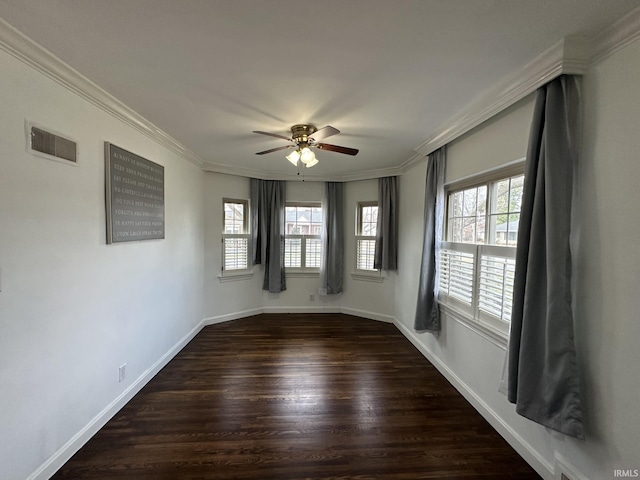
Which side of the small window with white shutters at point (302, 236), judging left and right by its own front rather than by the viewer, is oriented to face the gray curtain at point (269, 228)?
right

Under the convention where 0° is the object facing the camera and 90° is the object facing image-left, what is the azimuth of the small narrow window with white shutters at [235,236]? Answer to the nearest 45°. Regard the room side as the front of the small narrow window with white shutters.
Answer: approximately 315°

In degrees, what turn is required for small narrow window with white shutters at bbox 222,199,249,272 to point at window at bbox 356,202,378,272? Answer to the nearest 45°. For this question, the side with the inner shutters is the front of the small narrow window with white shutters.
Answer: approximately 45° to its left

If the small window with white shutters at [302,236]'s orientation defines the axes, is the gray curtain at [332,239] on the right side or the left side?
on its left

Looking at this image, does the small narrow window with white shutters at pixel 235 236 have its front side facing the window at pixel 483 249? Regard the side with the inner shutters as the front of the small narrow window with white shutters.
yes

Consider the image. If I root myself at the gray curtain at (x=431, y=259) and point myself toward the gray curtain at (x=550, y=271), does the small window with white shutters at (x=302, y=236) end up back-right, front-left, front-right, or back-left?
back-right

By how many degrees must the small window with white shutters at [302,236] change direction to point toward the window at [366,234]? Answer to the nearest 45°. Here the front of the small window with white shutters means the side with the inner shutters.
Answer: approximately 90° to its left

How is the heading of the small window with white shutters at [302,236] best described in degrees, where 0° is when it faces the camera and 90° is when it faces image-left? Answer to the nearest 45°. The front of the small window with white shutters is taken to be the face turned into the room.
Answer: approximately 0°

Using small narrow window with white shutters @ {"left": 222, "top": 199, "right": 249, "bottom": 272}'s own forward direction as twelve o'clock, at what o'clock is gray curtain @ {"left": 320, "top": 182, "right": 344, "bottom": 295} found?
The gray curtain is roughly at 11 o'clock from the small narrow window with white shutters.
